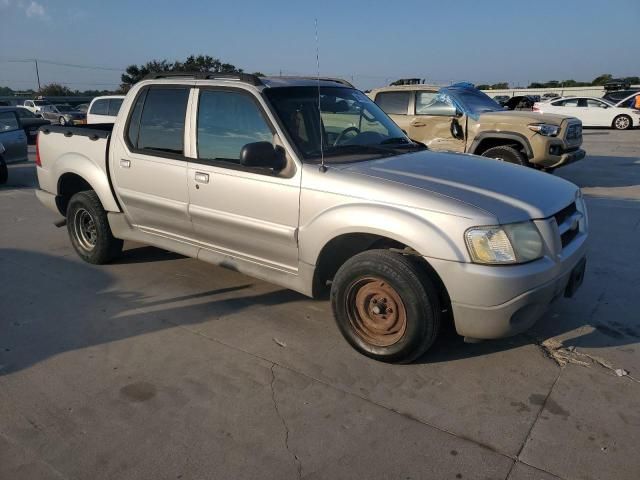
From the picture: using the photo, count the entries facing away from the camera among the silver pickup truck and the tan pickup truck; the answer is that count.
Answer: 0

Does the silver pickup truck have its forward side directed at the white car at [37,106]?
no

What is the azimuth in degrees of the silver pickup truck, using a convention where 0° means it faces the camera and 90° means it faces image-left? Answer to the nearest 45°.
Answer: approximately 315°

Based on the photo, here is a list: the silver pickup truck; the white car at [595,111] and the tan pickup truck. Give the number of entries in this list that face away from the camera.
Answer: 0

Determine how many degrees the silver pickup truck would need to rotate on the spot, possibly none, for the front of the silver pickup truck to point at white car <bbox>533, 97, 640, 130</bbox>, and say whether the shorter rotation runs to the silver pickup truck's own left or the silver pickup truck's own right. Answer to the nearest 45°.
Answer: approximately 90° to the silver pickup truck's own left

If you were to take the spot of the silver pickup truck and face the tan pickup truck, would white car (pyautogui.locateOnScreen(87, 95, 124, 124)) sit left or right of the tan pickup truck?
left

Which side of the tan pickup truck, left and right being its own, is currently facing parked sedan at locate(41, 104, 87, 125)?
back

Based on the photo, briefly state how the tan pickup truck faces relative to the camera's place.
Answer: facing the viewer and to the right of the viewer

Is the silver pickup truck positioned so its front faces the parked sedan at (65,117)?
no

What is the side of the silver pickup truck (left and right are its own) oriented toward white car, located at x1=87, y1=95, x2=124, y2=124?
back

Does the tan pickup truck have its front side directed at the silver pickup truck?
no

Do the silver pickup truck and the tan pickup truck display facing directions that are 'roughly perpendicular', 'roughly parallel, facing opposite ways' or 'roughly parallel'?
roughly parallel
